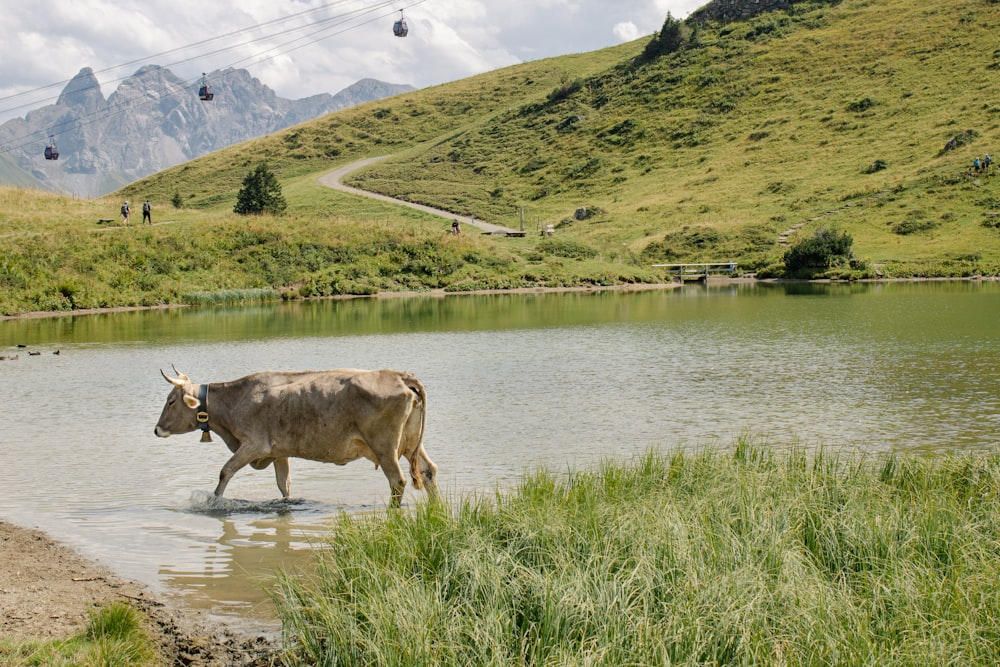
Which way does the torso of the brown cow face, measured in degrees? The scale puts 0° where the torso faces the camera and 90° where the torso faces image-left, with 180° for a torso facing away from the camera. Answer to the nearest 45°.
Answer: approximately 90°
